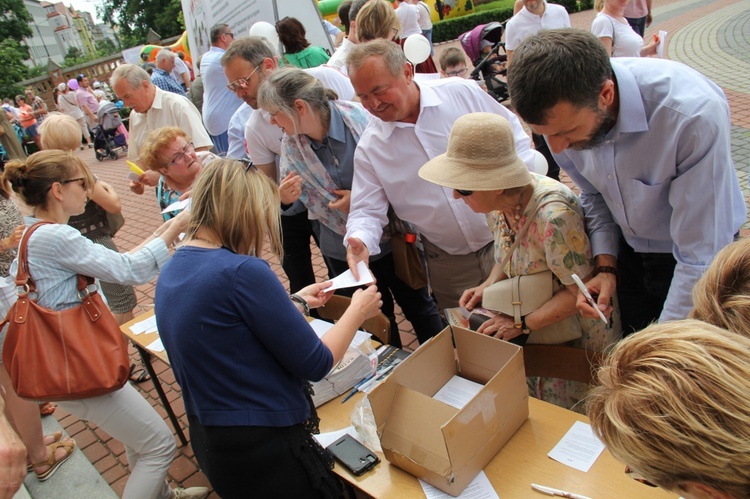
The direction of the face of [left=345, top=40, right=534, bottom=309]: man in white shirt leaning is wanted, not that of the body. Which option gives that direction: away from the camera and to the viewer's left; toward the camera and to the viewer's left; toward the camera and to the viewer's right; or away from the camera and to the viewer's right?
toward the camera and to the viewer's left

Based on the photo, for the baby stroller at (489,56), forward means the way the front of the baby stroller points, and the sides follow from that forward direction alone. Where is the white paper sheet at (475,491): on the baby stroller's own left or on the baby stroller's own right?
on the baby stroller's own right

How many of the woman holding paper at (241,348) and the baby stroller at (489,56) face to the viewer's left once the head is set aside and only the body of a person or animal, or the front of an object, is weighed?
0

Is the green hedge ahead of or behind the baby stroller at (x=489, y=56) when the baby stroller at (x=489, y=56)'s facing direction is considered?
behind
